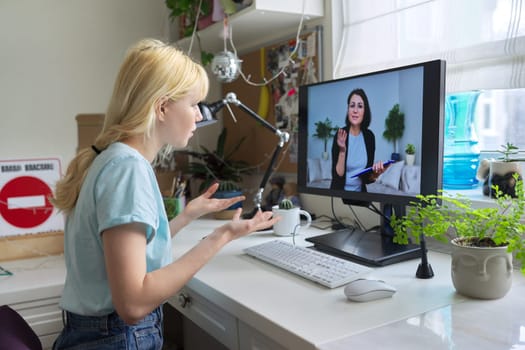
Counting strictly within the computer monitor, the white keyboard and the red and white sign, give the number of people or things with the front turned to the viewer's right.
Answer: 0

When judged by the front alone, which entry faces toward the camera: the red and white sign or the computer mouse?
the red and white sign

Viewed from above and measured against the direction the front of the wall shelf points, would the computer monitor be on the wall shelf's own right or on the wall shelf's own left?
on the wall shelf's own left

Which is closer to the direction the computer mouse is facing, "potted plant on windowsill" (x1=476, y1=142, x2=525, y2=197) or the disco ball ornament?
the potted plant on windowsill

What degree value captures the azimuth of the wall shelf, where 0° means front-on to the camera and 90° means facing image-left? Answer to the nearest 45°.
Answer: approximately 45°

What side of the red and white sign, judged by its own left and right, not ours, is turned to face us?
front

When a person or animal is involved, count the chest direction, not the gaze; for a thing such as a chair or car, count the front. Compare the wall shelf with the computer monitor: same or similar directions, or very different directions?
same or similar directions

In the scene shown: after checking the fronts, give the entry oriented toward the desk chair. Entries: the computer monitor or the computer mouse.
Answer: the computer monitor

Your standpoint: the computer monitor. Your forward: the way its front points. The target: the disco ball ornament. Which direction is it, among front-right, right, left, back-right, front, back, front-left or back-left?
right

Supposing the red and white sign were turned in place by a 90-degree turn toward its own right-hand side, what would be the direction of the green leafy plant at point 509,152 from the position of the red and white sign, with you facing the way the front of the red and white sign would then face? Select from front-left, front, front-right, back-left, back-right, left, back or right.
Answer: back-left

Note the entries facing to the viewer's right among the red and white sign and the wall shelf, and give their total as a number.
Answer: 0

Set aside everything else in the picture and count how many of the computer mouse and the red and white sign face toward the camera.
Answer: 1

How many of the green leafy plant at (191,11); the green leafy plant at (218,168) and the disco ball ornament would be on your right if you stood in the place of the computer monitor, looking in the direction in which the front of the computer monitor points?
3

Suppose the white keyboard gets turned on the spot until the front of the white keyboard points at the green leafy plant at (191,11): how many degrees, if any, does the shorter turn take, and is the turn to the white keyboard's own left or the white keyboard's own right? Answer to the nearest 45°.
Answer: approximately 90° to the white keyboard's own right

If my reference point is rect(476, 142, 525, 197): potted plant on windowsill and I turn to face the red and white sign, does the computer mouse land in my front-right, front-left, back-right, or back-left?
front-left

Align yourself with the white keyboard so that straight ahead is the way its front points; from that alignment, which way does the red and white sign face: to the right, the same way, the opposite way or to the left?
to the left
